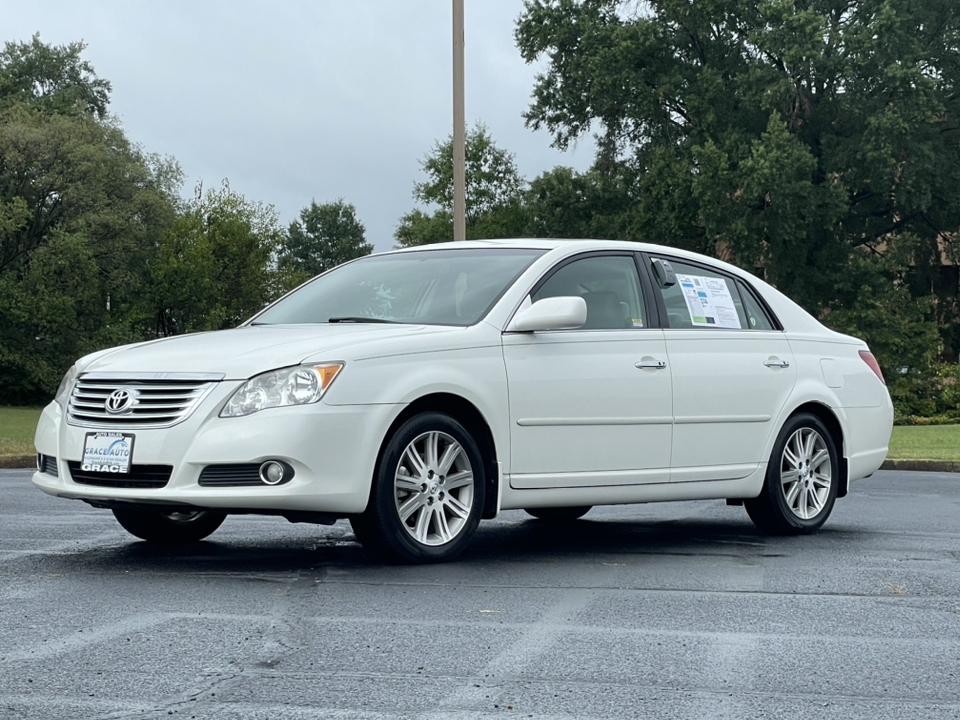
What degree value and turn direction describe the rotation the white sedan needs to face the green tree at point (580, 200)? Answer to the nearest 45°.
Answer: approximately 135° to its right

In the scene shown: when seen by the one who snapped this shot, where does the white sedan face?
facing the viewer and to the left of the viewer

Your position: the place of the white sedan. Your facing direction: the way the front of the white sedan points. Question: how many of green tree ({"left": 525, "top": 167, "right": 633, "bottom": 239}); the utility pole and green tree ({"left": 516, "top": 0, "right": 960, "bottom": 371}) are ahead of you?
0

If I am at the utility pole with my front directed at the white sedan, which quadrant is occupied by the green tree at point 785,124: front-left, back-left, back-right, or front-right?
back-left

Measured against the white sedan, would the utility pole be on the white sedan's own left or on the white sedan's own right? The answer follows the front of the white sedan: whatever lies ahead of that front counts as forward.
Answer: on the white sedan's own right

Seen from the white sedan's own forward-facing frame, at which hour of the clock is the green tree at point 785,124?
The green tree is roughly at 5 o'clock from the white sedan.
